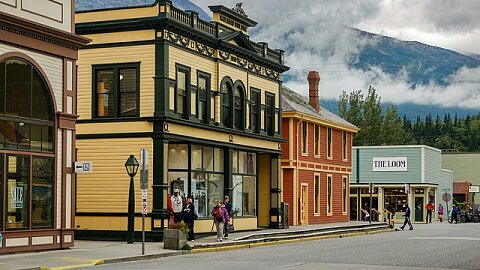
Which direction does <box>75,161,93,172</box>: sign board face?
toward the camera

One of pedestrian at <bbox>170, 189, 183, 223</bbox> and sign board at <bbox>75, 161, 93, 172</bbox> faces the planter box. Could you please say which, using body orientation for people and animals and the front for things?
the pedestrian

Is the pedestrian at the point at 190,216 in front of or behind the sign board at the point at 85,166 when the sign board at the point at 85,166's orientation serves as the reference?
behind

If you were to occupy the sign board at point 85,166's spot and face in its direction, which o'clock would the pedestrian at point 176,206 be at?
The pedestrian is roughly at 7 o'clock from the sign board.

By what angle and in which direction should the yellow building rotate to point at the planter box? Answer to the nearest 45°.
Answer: approximately 45° to its right

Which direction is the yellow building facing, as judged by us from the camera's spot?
facing the viewer and to the right of the viewer
